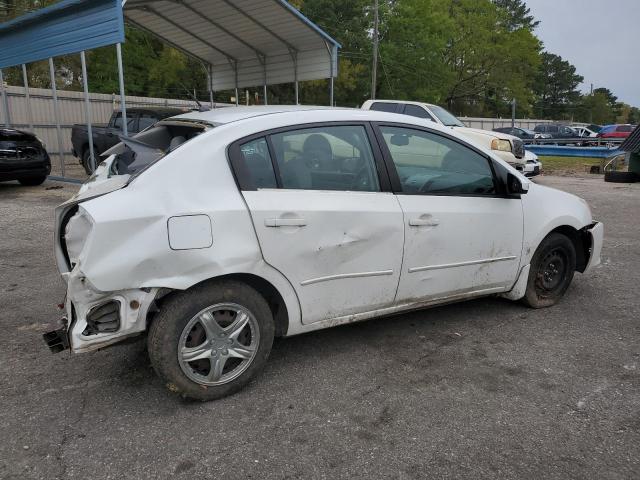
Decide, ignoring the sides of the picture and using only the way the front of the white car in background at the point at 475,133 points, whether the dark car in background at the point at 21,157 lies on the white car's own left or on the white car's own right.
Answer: on the white car's own right

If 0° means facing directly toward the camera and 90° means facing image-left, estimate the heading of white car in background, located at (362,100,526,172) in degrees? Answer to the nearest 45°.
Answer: approximately 315°

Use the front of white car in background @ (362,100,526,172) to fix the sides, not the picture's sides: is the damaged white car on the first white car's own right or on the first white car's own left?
on the first white car's own right

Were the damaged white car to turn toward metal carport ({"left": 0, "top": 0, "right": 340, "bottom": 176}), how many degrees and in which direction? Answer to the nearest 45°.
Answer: approximately 45° to its left

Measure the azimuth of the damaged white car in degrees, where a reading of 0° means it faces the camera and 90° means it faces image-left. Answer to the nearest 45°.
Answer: approximately 225°
